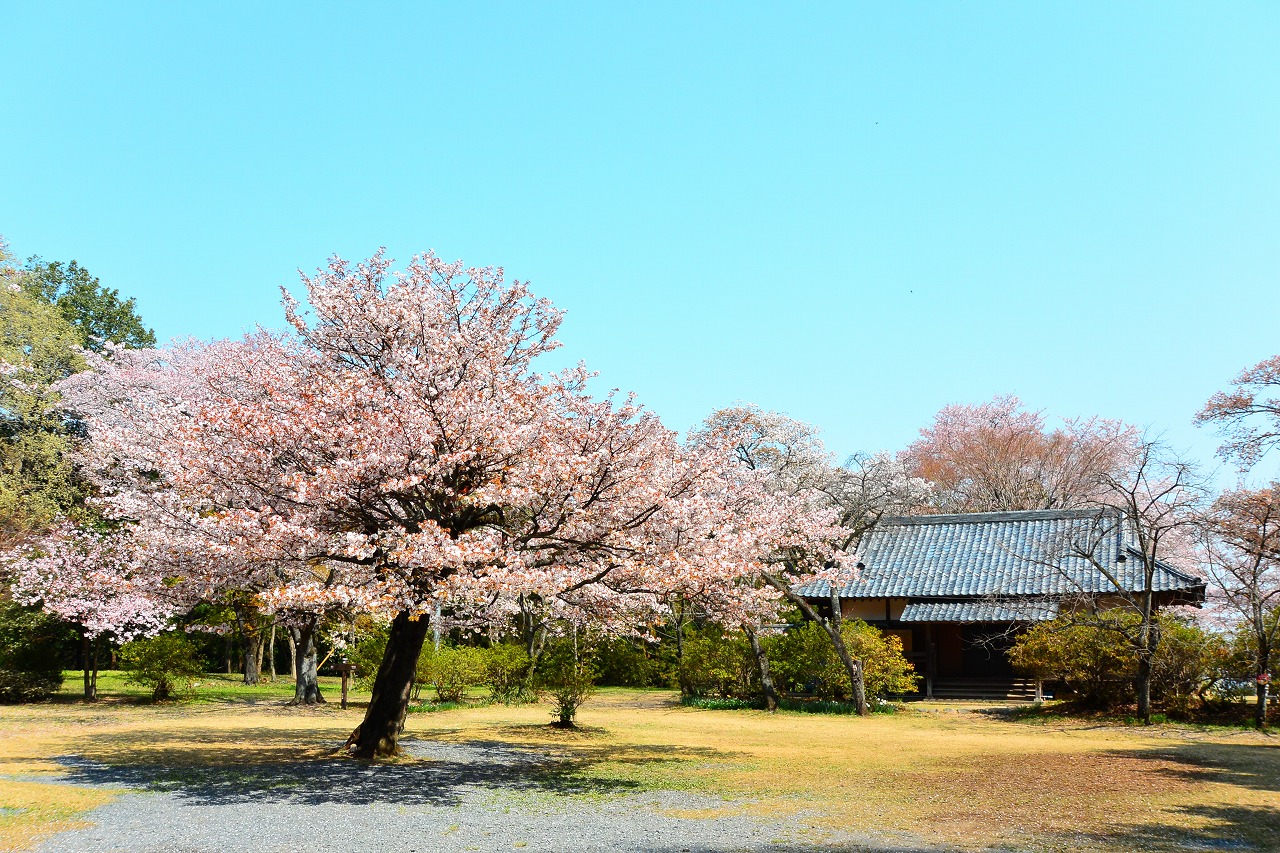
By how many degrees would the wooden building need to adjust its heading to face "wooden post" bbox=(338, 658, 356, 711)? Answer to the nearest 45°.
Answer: approximately 45° to its right

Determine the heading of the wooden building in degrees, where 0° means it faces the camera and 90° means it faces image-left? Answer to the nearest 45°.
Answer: approximately 0°

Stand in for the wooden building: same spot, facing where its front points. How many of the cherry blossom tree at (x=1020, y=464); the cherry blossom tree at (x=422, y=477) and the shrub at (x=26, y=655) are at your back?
1

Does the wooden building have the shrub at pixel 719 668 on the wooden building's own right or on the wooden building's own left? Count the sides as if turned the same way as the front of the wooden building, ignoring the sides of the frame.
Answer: on the wooden building's own right

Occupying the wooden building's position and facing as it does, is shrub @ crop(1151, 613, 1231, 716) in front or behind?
in front

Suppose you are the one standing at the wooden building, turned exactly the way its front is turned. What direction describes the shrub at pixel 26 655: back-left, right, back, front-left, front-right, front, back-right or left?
front-right
